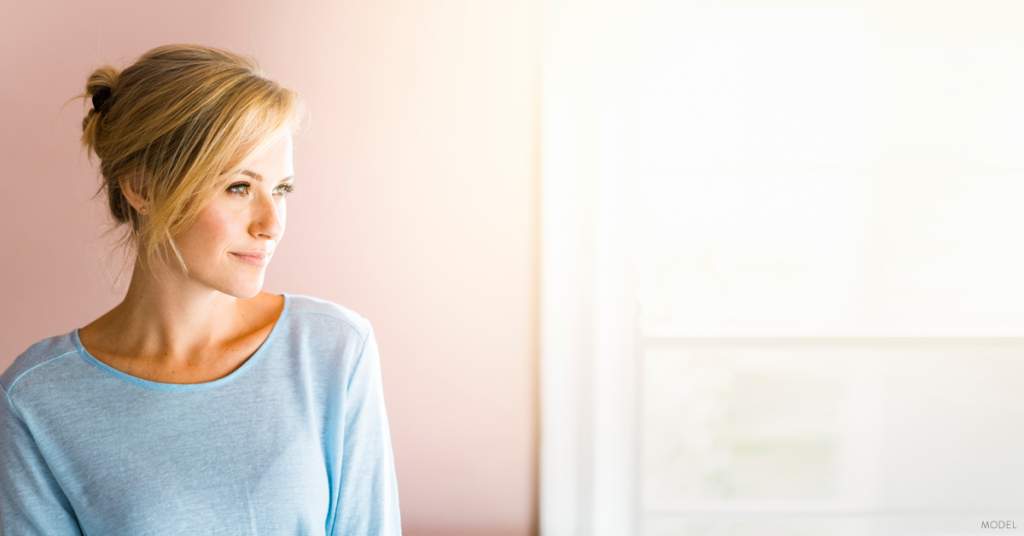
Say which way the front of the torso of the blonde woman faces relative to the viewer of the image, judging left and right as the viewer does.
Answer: facing the viewer

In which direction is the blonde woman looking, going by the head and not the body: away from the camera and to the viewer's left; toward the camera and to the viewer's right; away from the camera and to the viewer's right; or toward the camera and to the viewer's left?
toward the camera and to the viewer's right
